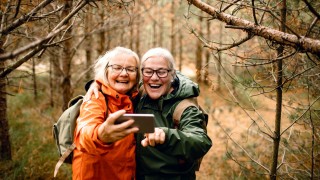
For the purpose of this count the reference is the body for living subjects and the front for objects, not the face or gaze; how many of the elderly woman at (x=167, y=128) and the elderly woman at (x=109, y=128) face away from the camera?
0

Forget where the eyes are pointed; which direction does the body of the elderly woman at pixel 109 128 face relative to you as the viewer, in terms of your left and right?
facing the viewer and to the right of the viewer

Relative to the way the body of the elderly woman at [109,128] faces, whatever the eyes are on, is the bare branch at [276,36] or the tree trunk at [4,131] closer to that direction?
the bare branch

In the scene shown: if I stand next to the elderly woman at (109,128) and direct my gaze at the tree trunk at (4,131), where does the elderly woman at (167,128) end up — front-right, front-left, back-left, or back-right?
back-right

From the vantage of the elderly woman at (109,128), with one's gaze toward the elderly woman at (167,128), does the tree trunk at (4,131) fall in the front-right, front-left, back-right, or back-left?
back-left

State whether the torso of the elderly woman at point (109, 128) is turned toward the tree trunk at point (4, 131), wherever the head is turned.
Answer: no

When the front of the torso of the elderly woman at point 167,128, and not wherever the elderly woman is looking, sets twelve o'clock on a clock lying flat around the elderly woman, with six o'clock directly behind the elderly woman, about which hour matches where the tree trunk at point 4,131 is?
The tree trunk is roughly at 3 o'clock from the elderly woman.

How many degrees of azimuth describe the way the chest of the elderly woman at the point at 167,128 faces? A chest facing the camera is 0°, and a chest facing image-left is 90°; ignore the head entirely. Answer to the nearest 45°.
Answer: approximately 45°

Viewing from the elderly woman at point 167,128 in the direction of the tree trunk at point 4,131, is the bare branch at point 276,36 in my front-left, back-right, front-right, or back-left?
back-right
